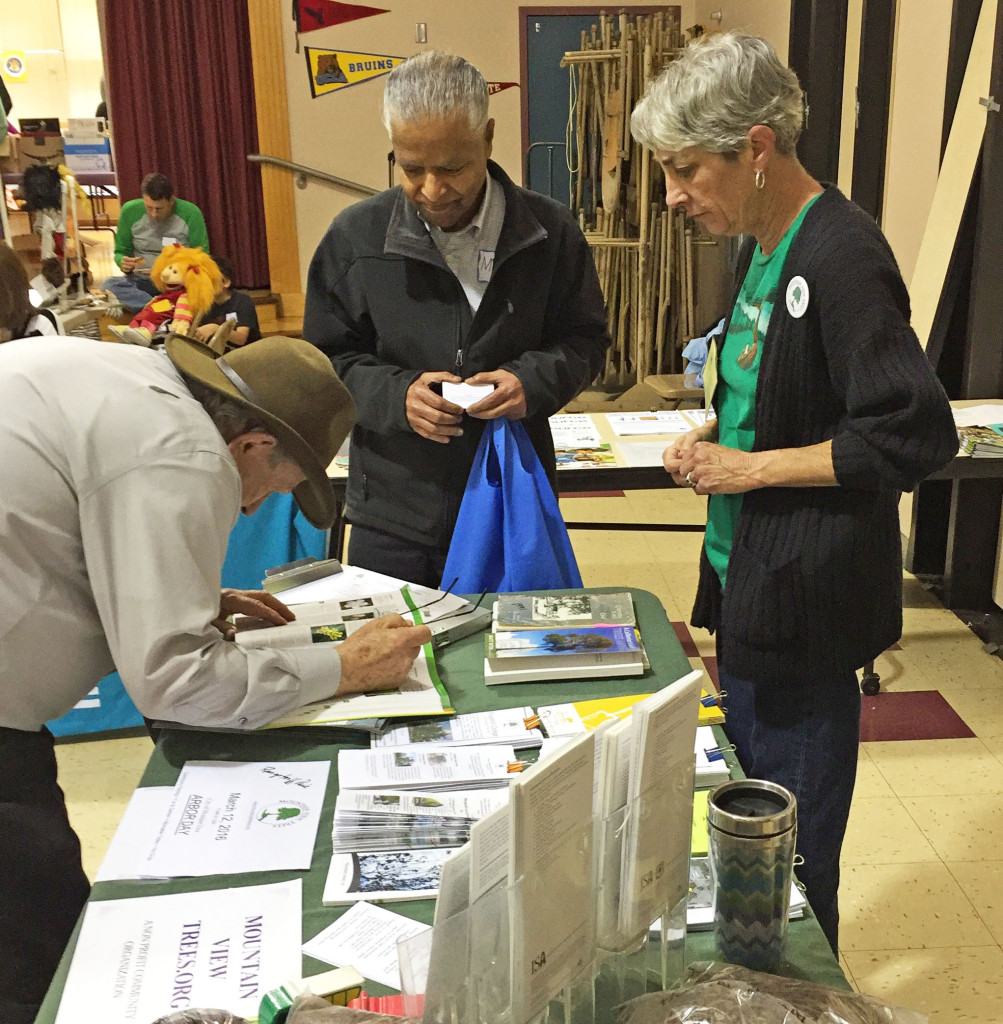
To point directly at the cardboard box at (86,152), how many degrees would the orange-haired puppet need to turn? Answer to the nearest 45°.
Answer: approximately 135° to its right

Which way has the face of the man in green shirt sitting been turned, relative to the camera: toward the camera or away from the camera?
toward the camera

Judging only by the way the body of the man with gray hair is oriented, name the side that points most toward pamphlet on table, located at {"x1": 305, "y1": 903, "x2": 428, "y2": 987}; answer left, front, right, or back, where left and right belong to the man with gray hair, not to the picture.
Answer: front

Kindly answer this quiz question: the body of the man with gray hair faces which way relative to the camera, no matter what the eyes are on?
toward the camera

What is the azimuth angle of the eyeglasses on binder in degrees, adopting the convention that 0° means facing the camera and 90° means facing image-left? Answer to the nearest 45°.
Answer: approximately 45°

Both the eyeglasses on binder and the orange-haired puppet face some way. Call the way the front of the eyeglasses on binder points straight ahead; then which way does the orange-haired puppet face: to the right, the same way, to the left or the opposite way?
the same way

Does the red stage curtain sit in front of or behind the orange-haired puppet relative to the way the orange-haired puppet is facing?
behind

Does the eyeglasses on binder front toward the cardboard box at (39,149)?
no

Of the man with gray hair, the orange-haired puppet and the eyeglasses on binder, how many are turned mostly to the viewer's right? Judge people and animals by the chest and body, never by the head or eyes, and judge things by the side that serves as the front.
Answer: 0

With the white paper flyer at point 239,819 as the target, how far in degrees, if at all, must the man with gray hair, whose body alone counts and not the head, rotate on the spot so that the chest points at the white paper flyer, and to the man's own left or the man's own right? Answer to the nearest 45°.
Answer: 0° — they already face it

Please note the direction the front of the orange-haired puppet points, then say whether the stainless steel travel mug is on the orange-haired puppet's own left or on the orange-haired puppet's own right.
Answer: on the orange-haired puppet's own left

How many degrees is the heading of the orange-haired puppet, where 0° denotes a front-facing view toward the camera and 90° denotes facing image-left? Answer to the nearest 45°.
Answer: approximately 45°

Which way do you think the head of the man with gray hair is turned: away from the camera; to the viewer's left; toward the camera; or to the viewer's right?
toward the camera

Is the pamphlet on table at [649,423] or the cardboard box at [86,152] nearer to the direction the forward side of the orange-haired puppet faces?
the pamphlet on table

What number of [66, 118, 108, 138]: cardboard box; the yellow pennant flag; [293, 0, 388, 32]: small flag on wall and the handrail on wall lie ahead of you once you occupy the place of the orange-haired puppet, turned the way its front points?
0
